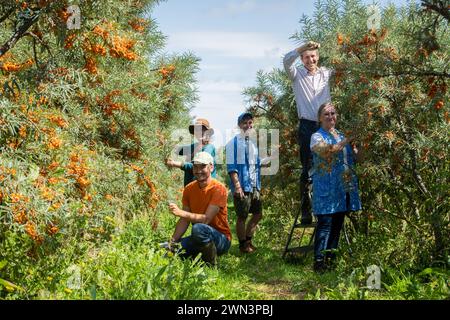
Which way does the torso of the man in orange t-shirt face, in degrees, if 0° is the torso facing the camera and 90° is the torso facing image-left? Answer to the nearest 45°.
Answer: approximately 45°

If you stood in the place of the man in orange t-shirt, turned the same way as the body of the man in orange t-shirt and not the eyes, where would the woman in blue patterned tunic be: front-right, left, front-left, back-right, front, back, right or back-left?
back-left

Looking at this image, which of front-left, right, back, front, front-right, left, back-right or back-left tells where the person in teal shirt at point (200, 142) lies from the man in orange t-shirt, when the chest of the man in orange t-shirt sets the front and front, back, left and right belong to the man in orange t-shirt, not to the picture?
back-right

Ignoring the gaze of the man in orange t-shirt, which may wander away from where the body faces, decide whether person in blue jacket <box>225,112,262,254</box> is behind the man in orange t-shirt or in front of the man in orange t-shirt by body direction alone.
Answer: behind
